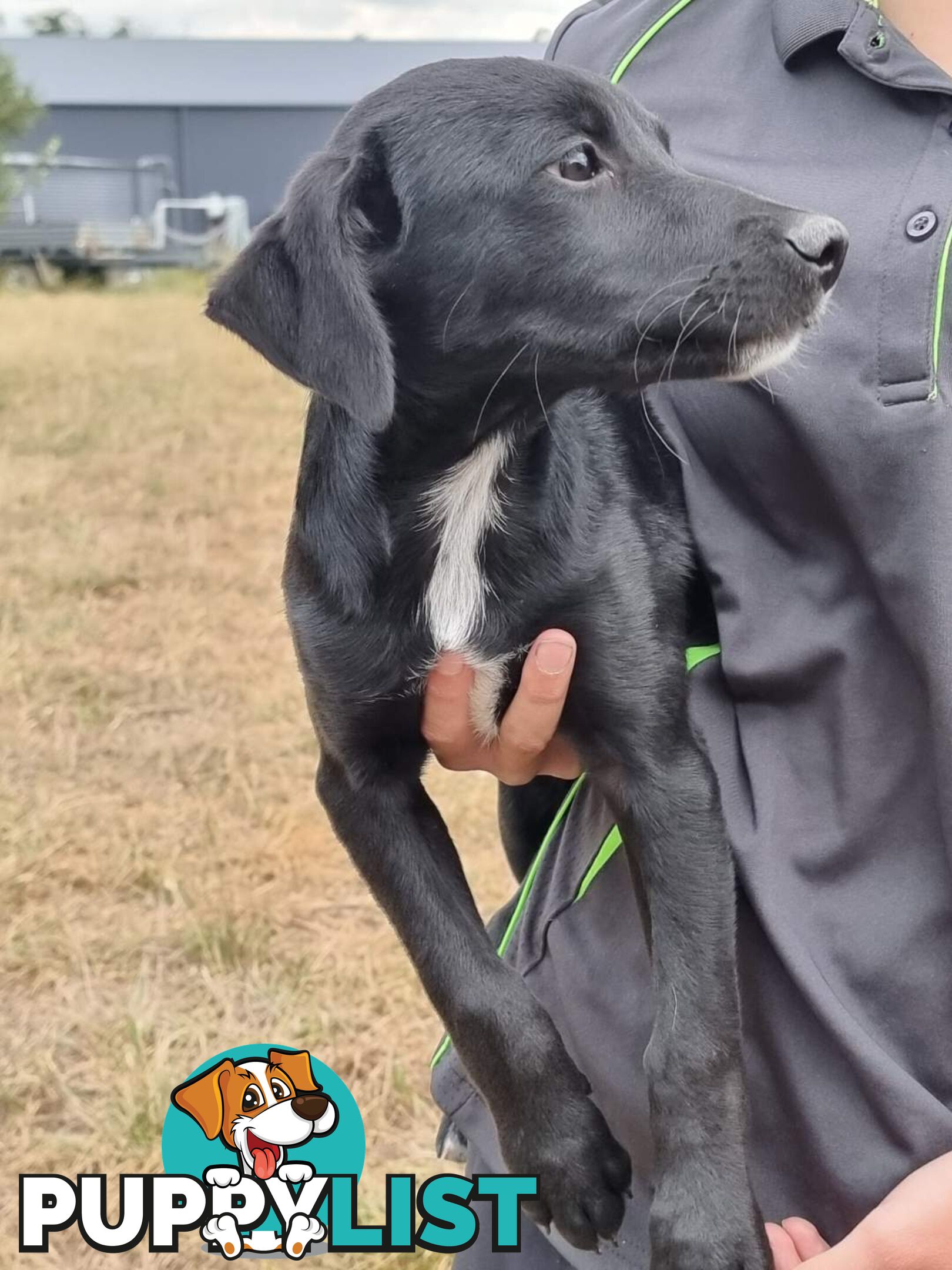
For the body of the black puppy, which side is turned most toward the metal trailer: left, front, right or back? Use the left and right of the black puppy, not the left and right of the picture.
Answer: back

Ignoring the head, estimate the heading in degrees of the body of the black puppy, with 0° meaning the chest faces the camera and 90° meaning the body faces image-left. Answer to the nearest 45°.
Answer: approximately 0°

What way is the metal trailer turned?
to the viewer's right

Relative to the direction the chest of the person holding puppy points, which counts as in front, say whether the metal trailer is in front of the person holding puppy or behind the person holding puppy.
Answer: behind

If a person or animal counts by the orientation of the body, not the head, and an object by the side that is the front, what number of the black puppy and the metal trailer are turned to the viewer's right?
1

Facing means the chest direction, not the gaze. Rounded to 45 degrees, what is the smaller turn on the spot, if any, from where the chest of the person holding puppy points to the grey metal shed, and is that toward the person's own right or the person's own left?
approximately 180°
